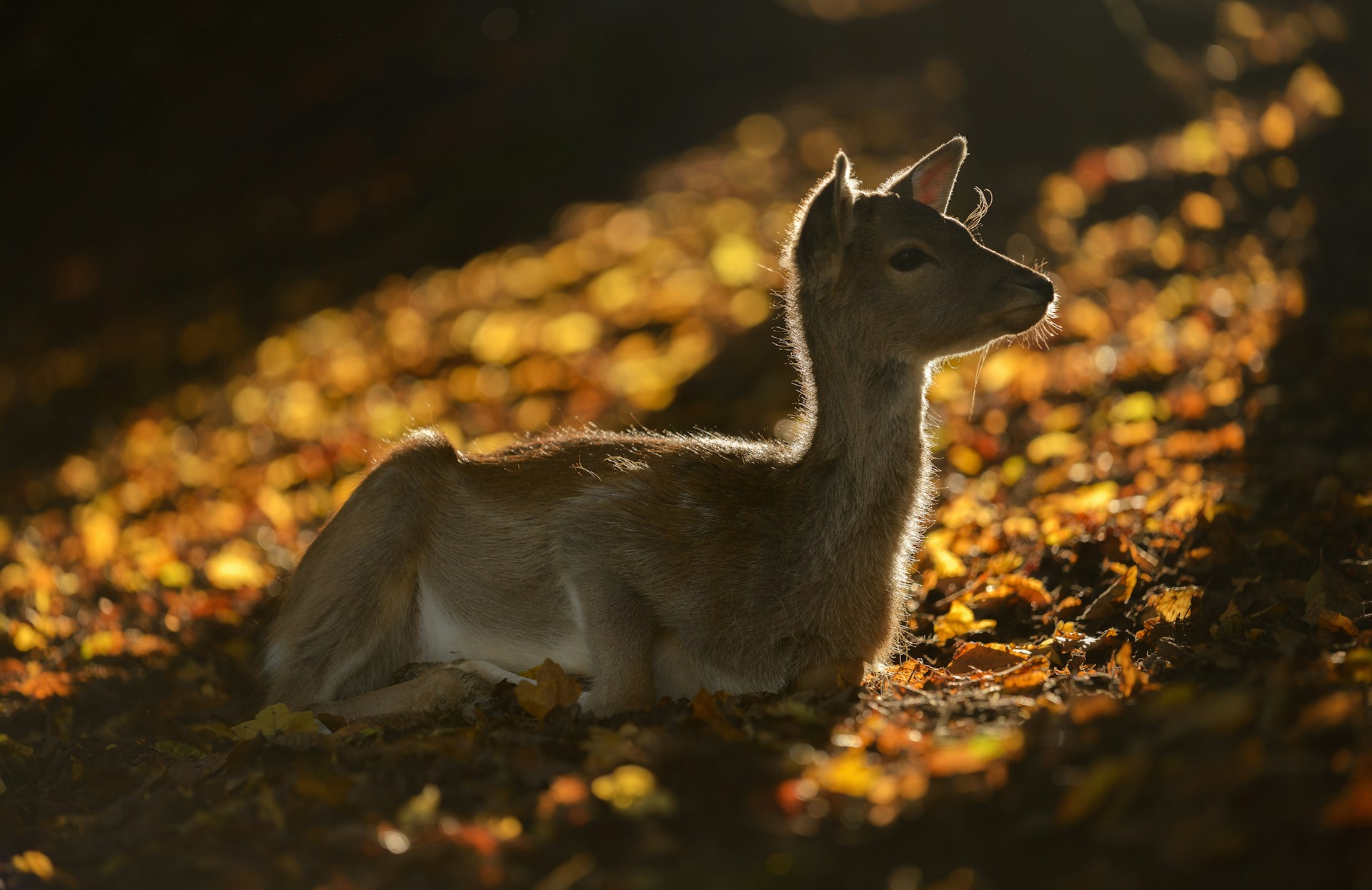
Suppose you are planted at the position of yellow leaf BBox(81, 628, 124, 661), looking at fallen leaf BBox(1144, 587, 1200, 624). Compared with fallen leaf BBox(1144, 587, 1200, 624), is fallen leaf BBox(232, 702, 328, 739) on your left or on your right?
right

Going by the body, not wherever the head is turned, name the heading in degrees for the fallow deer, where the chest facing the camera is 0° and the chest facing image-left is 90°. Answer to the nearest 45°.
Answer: approximately 270°

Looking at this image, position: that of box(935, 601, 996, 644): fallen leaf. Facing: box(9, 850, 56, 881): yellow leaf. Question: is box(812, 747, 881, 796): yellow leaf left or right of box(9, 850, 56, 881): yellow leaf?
left

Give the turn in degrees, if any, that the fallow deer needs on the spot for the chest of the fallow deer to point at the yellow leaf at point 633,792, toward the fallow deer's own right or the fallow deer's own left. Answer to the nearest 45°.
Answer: approximately 90° to the fallow deer's own right

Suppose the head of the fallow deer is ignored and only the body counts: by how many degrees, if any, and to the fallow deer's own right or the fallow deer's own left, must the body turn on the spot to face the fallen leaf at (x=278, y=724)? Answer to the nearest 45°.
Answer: approximately 180°

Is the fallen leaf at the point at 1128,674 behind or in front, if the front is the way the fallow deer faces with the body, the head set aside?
in front

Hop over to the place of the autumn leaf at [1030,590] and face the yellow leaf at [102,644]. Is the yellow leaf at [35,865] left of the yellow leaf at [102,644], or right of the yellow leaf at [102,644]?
left

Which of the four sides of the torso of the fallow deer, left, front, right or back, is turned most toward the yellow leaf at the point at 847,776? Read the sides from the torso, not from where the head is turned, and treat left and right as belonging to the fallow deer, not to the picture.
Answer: right
